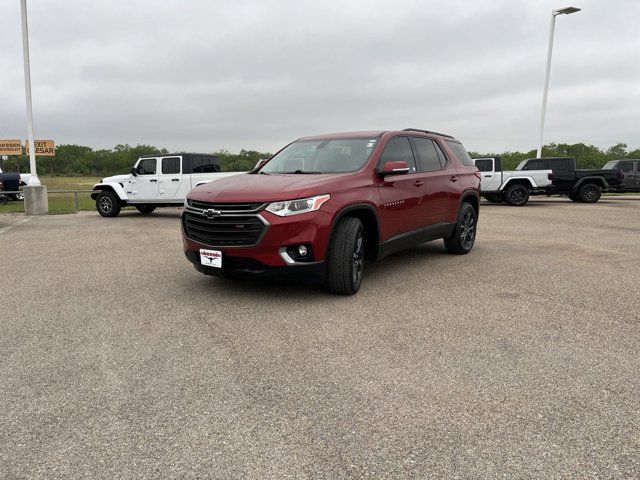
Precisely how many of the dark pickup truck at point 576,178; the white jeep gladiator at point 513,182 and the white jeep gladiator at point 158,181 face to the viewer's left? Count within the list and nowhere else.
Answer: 3

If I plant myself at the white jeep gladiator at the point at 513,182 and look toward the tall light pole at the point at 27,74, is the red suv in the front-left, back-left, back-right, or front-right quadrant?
front-left

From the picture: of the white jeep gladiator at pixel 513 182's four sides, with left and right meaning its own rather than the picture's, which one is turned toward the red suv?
left

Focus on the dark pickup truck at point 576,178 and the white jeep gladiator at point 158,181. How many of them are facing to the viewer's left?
2

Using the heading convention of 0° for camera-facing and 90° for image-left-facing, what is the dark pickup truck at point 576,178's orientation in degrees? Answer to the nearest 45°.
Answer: approximately 90°

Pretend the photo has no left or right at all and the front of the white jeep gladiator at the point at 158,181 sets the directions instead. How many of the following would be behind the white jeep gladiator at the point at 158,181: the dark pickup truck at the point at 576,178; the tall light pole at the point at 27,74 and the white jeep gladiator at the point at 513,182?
2

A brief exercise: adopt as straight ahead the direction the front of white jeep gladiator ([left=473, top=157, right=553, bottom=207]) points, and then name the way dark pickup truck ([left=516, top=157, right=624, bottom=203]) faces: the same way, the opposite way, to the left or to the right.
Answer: the same way

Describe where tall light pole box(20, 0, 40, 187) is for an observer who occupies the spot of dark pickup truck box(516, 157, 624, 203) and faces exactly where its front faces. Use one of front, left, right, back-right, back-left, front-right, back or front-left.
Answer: front-left

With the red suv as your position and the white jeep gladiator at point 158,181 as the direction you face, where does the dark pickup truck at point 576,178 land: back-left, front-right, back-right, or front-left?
front-right

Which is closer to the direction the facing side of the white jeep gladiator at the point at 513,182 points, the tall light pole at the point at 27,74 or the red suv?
the tall light pole

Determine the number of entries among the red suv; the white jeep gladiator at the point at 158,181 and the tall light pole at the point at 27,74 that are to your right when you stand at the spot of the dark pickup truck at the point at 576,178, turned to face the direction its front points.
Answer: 0

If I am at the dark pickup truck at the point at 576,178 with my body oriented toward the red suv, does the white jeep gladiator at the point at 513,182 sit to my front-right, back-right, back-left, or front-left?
front-right

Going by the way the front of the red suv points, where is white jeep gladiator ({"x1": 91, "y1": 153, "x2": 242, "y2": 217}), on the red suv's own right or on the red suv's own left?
on the red suv's own right

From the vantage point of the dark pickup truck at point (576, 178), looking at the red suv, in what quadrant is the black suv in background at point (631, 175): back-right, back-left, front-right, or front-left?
back-left

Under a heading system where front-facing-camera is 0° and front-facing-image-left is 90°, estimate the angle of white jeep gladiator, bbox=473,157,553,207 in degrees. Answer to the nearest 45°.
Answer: approximately 90°

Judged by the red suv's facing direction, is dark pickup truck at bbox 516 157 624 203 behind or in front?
behind

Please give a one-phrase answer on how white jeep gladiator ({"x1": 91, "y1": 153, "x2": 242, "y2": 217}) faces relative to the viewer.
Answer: facing to the left of the viewer
